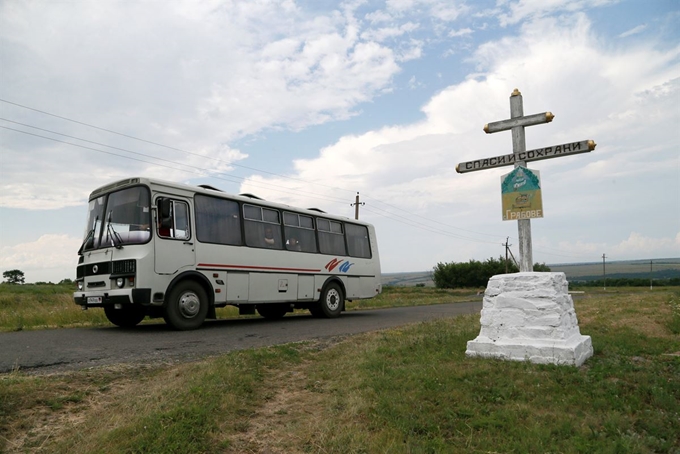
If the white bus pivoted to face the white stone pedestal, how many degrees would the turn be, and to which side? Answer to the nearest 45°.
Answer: approximately 90° to its left

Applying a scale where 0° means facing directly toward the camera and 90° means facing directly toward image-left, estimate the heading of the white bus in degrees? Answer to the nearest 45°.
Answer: approximately 45°
